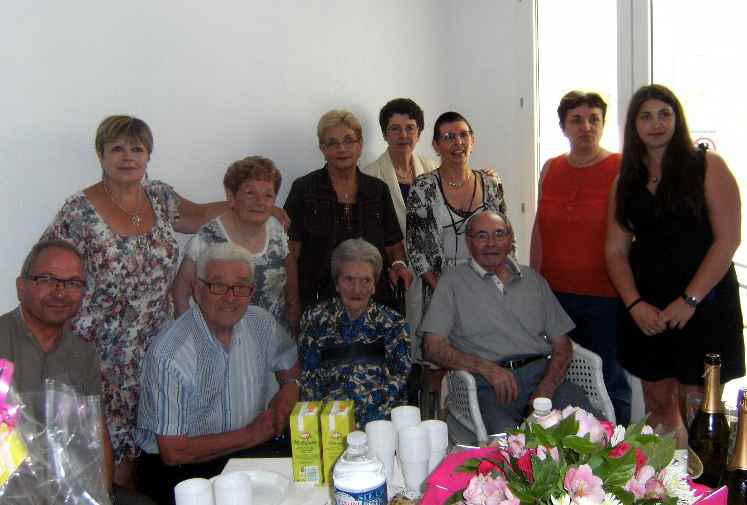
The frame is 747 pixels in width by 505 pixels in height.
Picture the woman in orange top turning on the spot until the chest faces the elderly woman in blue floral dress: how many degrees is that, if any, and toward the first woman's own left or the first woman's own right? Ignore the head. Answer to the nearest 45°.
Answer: approximately 45° to the first woman's own right

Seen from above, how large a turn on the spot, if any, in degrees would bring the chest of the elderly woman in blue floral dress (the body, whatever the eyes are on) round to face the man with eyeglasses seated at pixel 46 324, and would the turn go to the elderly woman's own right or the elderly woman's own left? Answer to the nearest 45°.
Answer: approximately 45° to the elderly woman's own right

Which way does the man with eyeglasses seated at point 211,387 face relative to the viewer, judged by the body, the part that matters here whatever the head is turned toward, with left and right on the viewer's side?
facing the viewer and to the right of the viewer

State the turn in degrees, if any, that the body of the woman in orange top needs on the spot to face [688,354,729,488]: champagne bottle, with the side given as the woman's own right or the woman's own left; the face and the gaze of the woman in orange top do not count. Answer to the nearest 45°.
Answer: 0° — they already face it

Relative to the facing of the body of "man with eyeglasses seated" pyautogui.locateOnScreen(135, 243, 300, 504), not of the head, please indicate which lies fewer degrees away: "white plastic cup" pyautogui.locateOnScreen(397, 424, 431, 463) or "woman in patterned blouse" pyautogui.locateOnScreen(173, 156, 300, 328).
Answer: the white plastic cup

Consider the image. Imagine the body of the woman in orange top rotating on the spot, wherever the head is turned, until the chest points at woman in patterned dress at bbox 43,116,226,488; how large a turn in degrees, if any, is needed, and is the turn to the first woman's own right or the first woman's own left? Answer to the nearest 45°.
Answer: approximately 45° to the first woman's own right

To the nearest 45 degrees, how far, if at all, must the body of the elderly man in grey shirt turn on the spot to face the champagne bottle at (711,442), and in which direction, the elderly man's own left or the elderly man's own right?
0° — they already face it

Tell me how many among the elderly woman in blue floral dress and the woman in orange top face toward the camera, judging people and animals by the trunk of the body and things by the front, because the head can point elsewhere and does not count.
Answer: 2

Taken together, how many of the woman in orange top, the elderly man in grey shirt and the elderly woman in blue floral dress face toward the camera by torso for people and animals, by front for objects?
3
